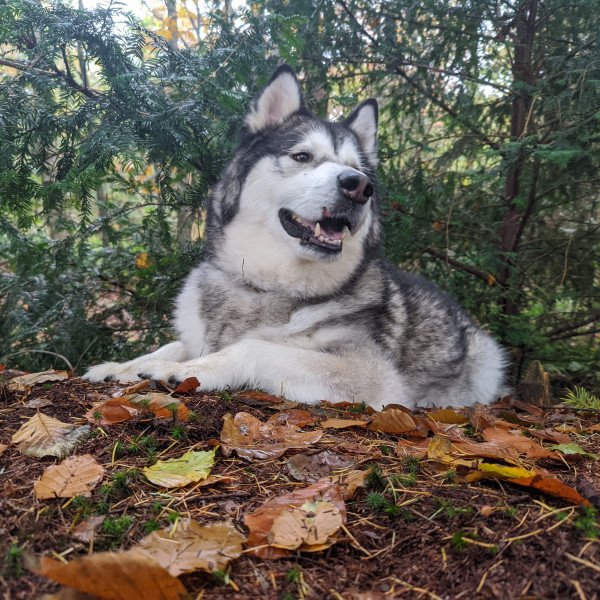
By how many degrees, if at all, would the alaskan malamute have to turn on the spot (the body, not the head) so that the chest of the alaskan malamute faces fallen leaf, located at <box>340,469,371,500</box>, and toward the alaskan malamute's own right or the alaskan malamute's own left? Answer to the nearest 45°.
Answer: approximately 45° to the alaskan malamute's own left

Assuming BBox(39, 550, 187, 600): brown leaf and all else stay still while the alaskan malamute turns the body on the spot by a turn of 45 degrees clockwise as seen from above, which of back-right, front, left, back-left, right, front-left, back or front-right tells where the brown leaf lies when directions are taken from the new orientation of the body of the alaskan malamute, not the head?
left

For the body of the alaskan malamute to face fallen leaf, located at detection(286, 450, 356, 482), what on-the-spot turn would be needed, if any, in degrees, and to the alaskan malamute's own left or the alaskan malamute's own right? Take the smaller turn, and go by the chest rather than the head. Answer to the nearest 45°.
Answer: approximately 45° to the alaskan malamute's own left

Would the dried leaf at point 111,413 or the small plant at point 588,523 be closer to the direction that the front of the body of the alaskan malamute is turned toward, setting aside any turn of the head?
the dried leaf

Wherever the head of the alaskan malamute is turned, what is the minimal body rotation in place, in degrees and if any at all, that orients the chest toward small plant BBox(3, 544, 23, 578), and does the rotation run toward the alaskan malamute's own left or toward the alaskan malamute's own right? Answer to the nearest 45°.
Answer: approximately 45° to the alaskan malamute's own left

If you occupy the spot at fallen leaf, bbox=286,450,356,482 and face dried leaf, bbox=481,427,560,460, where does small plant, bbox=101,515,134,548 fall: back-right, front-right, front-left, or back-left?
back-right

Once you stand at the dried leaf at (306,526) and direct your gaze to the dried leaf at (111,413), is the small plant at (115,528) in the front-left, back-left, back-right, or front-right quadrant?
front-left

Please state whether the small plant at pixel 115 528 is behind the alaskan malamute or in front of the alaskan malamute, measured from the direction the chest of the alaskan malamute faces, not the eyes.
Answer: in front

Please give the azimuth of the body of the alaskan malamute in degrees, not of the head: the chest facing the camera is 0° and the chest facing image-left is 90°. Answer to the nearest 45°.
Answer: approximately 45°

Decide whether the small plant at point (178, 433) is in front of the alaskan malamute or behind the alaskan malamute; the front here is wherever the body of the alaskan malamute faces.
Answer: in front

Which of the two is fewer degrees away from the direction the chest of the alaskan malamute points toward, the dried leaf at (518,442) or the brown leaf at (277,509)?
the brown leaf

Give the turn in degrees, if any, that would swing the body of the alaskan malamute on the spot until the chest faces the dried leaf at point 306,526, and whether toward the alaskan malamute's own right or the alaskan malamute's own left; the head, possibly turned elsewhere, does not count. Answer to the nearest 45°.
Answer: approximately 45° to the alaskan malamute's own left

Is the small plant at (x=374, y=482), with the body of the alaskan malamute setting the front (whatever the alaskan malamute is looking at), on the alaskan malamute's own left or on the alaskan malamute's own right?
on the alaskan malamute's own left

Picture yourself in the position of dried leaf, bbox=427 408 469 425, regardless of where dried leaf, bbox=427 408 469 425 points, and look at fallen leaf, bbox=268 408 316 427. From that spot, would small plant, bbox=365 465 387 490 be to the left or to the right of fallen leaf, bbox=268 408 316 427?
left

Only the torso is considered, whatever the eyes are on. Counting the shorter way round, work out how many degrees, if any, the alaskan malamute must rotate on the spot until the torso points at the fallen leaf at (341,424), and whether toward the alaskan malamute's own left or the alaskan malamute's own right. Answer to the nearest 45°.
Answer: approximately 45° to the alaskan malamute's own left
